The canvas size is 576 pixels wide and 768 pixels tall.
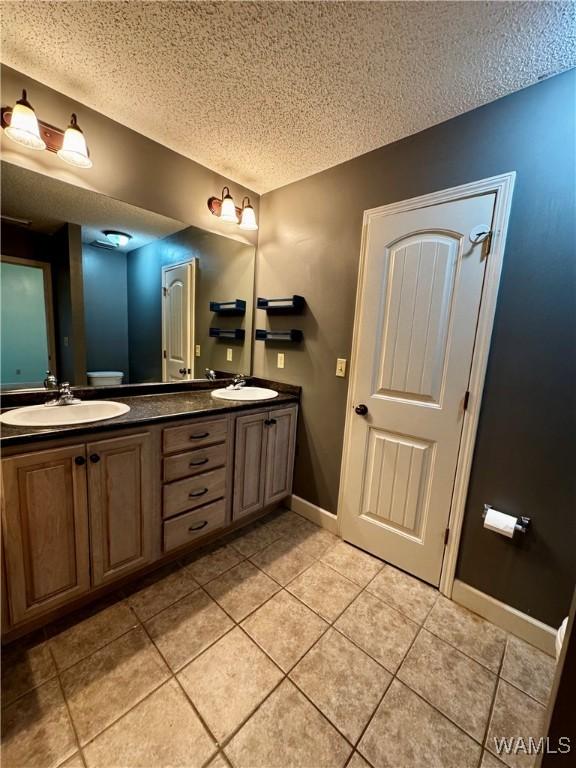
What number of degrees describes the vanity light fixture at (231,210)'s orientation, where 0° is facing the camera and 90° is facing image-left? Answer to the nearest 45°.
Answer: approximately 315°

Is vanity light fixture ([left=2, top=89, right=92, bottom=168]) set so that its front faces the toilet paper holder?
no

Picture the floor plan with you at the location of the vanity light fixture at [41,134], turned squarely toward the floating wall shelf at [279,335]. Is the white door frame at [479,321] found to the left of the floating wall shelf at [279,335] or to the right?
right

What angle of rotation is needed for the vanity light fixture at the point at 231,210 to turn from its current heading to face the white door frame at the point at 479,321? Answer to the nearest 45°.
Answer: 0° — it already faces it

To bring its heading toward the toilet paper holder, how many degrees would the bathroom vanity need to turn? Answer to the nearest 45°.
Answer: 0° — it already faces it

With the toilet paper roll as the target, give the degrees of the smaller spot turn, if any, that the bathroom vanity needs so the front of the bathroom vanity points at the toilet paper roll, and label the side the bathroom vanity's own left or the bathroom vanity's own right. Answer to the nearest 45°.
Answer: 0° — it already faces it

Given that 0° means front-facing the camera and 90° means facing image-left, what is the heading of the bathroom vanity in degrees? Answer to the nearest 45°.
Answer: approximately 315°
